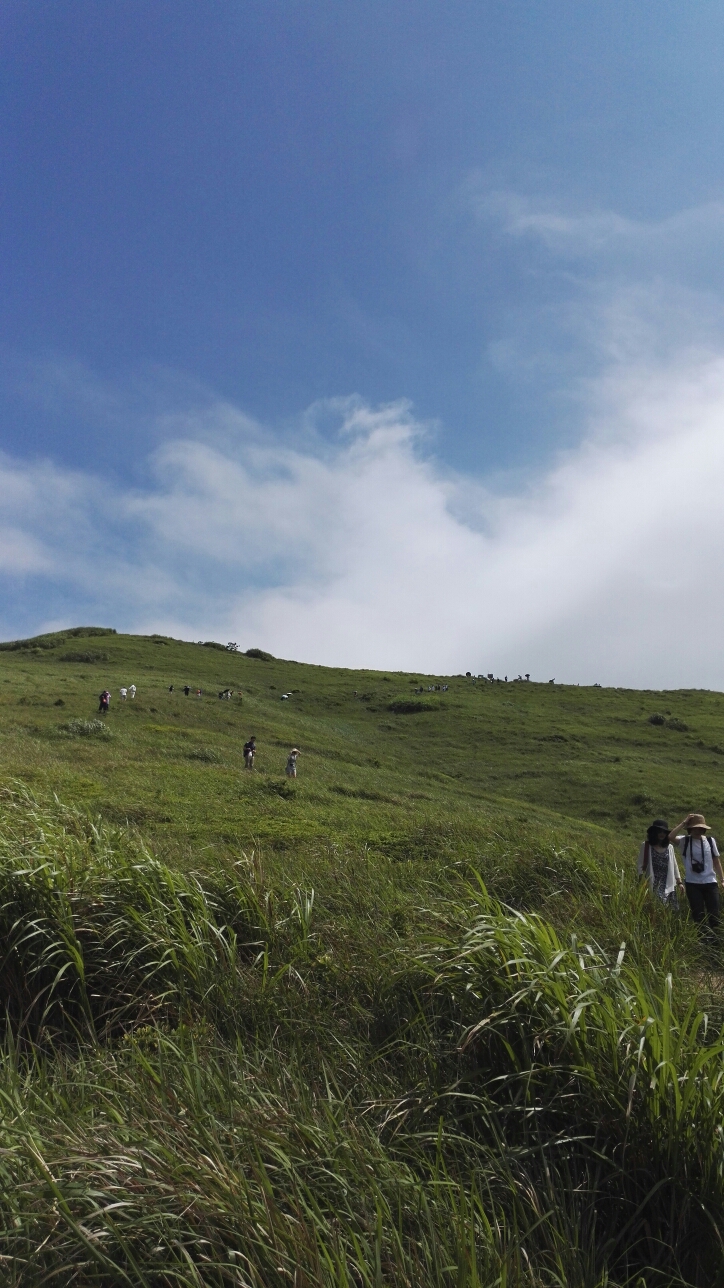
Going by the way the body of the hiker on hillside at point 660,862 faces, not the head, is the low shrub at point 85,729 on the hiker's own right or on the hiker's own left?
on the hiker's own right

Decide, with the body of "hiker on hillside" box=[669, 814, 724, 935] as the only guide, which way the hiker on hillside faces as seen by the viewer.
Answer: toward the camera

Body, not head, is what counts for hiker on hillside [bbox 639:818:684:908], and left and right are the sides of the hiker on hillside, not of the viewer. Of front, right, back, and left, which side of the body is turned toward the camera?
front

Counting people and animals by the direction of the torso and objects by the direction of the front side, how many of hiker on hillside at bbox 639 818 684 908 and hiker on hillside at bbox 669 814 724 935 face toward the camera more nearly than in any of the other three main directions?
2

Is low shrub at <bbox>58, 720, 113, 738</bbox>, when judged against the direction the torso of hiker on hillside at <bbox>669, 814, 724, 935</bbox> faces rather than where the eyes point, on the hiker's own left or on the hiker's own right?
on the hiker's own right
